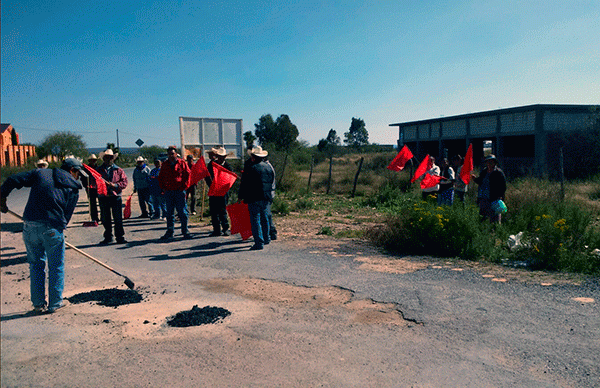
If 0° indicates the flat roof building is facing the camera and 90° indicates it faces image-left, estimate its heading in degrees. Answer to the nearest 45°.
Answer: approximately 45°

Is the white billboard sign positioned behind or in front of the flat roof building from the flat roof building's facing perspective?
in front

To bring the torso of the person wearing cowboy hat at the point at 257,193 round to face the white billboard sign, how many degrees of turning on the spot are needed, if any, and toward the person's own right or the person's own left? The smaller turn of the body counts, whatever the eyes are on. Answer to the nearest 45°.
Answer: approximately 45° to the person's own right

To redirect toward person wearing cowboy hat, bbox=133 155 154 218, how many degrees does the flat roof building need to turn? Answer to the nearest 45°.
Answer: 0° — it already faces them

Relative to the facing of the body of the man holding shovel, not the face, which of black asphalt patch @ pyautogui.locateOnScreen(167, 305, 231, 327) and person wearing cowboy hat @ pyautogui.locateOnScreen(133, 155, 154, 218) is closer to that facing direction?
the person wearing cowboy hat

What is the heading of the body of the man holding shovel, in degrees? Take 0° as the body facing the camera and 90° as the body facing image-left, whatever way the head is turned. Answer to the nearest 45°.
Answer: approximately 225°

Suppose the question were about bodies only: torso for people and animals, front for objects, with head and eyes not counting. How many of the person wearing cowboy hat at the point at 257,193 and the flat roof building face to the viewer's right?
0

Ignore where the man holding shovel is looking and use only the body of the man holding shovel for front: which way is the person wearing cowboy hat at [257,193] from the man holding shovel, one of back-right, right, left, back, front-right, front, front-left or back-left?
front

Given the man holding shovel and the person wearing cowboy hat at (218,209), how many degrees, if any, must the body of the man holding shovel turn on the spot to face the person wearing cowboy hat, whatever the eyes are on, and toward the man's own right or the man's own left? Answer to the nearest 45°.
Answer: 0° — they already face them

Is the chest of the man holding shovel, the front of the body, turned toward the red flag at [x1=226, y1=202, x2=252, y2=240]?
yes

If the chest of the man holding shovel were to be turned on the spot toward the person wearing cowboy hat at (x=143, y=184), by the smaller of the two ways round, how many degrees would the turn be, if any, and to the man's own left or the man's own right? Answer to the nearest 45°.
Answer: approximately 45° to the man's own left

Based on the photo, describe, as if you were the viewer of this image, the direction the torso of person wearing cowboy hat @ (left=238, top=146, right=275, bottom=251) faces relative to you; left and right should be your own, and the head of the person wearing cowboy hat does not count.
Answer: facing away from the viewer and to the left of the viewer

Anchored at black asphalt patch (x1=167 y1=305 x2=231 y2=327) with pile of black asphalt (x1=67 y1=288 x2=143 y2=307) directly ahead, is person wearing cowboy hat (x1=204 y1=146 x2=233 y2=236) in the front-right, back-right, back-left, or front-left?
front-right

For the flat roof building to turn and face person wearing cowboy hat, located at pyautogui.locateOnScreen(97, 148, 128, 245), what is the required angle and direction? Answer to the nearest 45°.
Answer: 0° — it already faces them

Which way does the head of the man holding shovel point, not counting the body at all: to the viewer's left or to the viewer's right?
to the viewer's right
